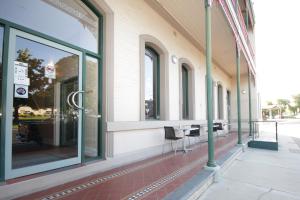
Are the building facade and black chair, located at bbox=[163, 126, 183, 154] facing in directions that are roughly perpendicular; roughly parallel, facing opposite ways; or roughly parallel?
roughly perpendicular

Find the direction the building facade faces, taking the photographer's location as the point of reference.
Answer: facing the viewer and to the right of the viewer

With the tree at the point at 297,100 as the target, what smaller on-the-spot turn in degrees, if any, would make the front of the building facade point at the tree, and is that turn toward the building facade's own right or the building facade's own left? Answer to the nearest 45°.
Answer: approximately 90° to the building facade's own left

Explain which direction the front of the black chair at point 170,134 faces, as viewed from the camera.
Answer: facing away from the viewer and to the right of the viewer

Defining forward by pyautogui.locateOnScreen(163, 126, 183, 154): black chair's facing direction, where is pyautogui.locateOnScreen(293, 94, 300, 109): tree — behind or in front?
in front
